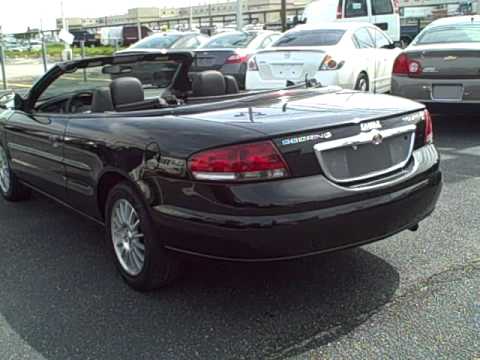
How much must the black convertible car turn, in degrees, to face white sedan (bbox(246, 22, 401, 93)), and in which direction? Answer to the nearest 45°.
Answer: approximately 45° to its right

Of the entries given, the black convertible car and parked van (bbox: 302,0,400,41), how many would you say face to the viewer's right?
0

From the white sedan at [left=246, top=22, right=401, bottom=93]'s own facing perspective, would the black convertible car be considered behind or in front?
behind

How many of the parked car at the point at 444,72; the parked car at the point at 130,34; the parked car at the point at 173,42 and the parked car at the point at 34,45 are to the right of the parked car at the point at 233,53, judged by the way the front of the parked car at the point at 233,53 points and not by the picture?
1

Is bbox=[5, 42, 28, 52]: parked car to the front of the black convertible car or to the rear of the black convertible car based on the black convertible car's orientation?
to the front

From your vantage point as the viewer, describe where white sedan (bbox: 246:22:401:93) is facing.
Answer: facing away from the viewer and to the right of the viewer

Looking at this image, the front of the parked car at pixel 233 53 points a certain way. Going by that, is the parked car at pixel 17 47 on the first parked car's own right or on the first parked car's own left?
on the first parked car's own left

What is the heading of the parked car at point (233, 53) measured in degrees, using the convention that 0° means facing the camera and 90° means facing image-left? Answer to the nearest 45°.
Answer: approximately 225°

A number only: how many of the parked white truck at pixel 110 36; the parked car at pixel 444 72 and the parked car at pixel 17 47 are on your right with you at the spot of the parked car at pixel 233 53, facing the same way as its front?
1

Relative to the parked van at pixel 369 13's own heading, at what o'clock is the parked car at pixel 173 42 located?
the parked car at pixel 173 42 is roughly at 9 o'clock from the parked van at pixel 369 13.

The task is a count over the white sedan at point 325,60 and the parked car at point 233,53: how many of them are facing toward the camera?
0

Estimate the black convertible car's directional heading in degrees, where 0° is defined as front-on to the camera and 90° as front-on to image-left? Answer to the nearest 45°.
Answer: approximately 135°
